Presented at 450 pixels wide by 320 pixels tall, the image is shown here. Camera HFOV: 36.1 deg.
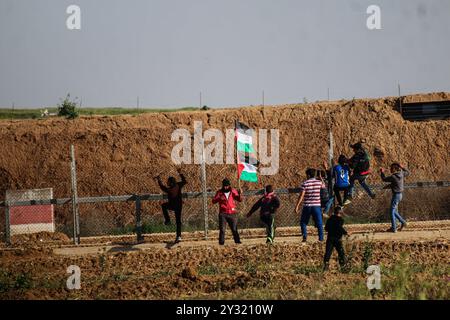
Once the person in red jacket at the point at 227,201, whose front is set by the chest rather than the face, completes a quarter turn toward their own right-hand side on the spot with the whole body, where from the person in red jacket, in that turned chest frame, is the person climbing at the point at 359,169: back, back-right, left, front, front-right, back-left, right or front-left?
back-right

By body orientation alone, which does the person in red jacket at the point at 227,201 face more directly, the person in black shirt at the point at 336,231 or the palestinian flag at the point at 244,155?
the person in black shirt

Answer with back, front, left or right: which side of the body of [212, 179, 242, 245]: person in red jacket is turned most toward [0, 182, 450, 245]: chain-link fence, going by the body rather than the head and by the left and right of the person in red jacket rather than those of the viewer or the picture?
back

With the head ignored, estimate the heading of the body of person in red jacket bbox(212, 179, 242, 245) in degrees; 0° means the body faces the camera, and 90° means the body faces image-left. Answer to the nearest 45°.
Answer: approximately 0°
